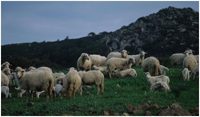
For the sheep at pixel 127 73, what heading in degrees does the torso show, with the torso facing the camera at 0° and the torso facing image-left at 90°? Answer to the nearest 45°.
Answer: approximately 270°

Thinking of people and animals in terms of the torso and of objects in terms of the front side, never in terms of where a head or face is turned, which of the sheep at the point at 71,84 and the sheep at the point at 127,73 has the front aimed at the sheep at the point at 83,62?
the sheep at the point at 71,84

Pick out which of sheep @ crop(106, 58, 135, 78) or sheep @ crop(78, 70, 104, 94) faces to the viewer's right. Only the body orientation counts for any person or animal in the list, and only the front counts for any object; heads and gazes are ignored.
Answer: sheep @ crop(106, 58, 135, 78)

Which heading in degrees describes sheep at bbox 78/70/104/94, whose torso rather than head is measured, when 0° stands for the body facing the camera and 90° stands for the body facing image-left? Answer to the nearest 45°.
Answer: approximately 90°
